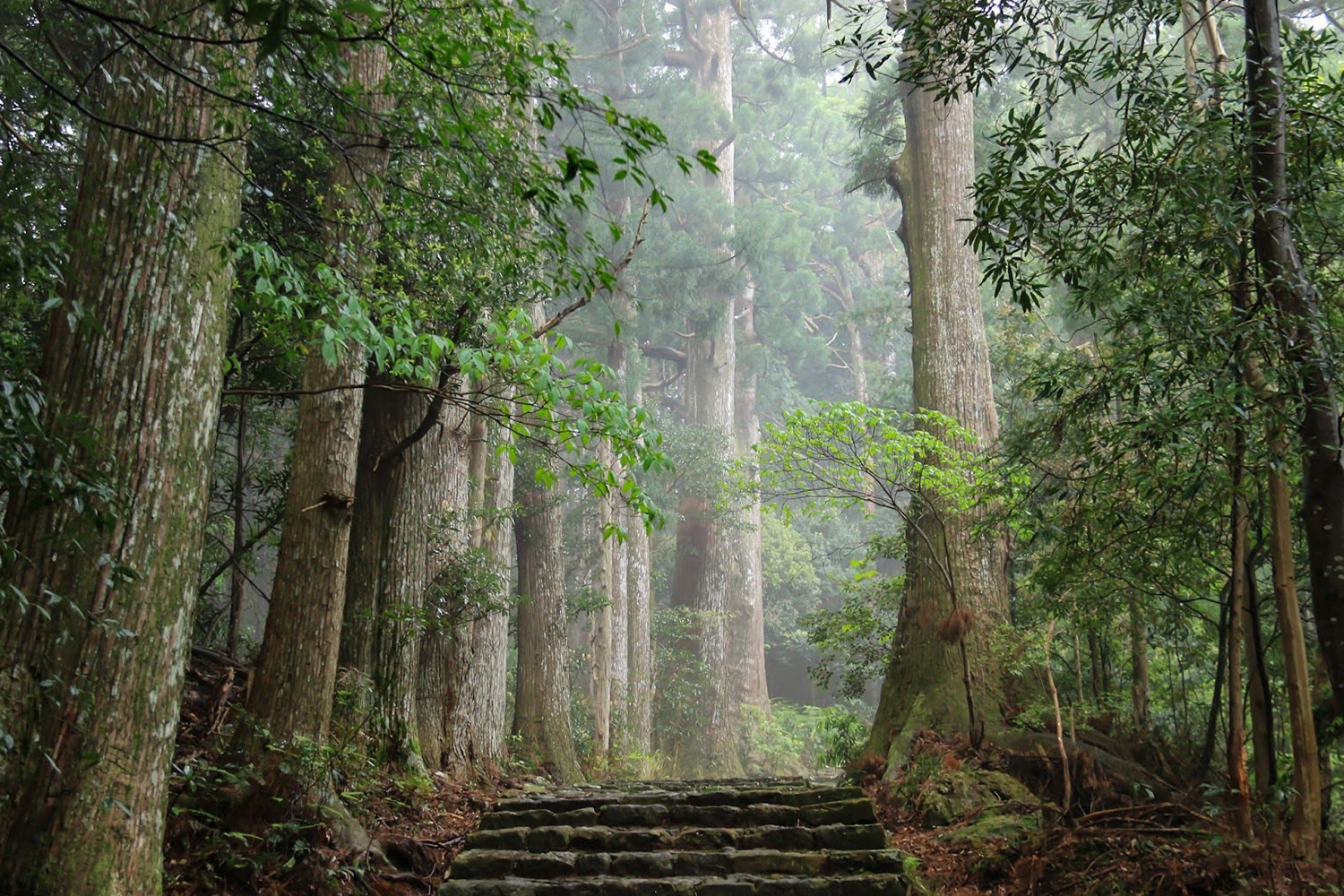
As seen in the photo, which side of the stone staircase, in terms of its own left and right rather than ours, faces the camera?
front

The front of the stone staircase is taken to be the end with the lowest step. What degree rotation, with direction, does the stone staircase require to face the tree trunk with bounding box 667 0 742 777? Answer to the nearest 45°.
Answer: approximately 180°

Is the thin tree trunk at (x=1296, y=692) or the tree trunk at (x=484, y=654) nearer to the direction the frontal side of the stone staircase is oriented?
the thin tree trunk

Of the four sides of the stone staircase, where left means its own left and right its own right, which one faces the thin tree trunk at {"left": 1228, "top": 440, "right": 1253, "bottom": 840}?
left

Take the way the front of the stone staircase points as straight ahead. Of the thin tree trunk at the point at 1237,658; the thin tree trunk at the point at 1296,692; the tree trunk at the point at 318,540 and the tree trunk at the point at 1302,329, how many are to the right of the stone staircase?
1

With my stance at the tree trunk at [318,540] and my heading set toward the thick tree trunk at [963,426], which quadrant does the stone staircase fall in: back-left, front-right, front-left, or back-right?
front-right

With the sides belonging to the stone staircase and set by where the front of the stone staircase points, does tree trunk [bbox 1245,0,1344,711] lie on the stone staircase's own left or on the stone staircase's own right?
on the stone staircase's own left

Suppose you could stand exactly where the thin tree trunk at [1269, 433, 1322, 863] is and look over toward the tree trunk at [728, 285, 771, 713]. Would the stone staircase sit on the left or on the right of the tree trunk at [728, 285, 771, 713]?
left

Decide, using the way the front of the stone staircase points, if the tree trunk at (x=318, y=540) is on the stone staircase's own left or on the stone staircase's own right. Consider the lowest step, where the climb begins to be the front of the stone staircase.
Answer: on the stone staircase's own right

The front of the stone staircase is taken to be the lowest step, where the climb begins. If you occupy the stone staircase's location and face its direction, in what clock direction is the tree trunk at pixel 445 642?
The tree trunk is roughly at 5 o'clock from the stone staircase.

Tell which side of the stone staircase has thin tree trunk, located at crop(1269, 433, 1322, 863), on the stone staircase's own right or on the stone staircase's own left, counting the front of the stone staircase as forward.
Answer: on the stone staircase's own left

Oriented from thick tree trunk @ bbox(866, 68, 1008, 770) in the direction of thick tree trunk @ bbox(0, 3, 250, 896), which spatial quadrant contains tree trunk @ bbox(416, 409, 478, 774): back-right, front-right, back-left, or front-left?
front-right

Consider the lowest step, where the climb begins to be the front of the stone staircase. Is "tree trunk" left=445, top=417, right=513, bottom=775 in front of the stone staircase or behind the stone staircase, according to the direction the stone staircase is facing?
behind

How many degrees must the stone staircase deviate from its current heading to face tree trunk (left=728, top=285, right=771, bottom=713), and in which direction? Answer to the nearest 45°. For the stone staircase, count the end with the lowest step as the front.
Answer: approximately 180°

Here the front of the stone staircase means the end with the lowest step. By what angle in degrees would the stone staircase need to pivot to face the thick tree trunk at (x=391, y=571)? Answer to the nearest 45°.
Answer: approximately 135° to its right
